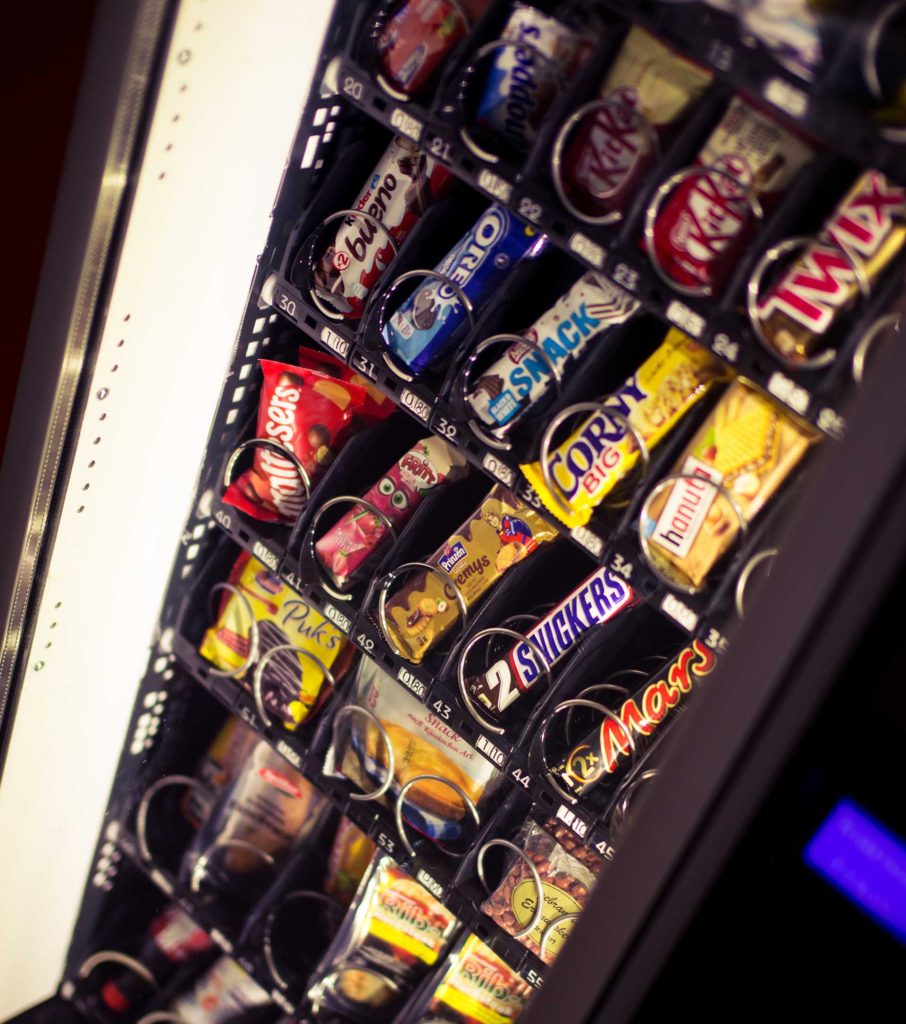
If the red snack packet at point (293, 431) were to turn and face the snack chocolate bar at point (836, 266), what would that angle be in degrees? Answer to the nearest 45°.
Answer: approximately 45° to its left

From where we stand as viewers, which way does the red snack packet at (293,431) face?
facing the viewer

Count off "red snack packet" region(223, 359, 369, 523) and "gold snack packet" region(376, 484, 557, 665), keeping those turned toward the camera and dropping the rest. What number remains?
2

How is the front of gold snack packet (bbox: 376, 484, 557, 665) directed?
toward the camera

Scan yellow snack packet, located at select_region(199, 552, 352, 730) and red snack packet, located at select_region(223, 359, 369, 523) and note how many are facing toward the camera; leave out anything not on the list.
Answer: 2

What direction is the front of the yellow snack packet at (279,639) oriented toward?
toward the camera
